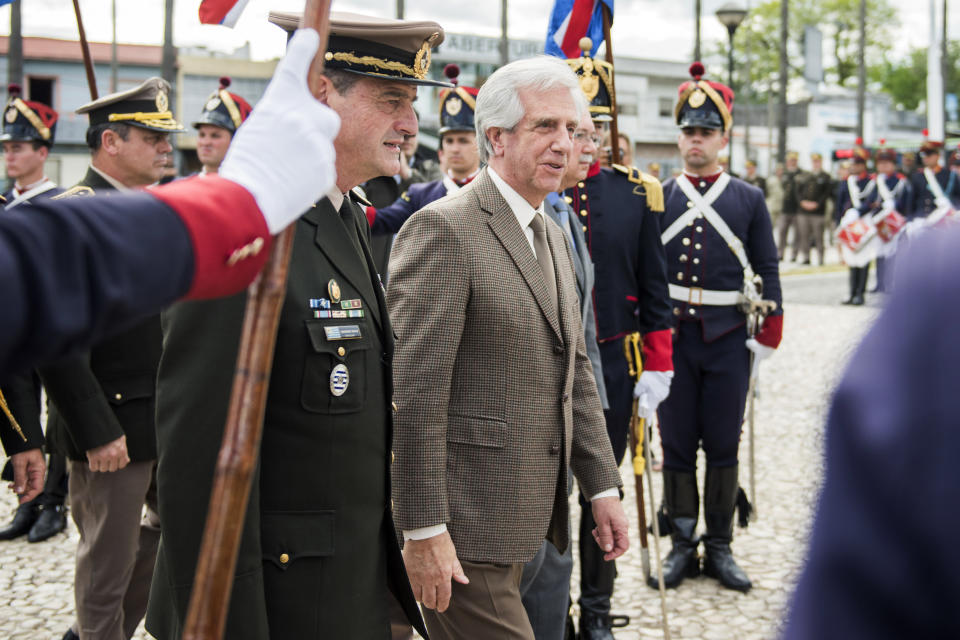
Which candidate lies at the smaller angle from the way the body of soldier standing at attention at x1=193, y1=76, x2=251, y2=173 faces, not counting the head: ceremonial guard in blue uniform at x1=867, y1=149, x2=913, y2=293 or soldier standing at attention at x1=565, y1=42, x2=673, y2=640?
the soldier standing at attention

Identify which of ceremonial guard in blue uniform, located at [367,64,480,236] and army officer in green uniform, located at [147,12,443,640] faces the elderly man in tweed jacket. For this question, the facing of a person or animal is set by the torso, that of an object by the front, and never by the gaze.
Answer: the ceremonial guard in blue uniform

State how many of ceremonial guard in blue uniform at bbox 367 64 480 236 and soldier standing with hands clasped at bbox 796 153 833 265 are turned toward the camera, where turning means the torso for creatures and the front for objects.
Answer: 2

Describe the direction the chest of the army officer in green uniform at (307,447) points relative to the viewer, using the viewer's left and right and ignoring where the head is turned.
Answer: facing the viewer and to the right of the viewer

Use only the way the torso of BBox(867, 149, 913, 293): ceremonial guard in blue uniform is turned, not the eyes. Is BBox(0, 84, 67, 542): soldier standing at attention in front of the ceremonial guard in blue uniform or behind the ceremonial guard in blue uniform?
in front
